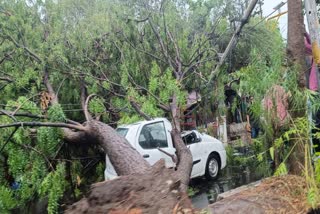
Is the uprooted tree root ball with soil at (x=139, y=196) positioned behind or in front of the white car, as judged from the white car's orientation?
behind

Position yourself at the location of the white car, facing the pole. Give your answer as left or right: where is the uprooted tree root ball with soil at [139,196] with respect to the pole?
right

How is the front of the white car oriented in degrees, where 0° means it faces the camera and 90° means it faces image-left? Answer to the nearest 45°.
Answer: approximately 225°

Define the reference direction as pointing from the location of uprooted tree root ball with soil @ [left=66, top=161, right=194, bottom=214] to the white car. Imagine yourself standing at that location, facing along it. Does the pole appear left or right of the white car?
right
